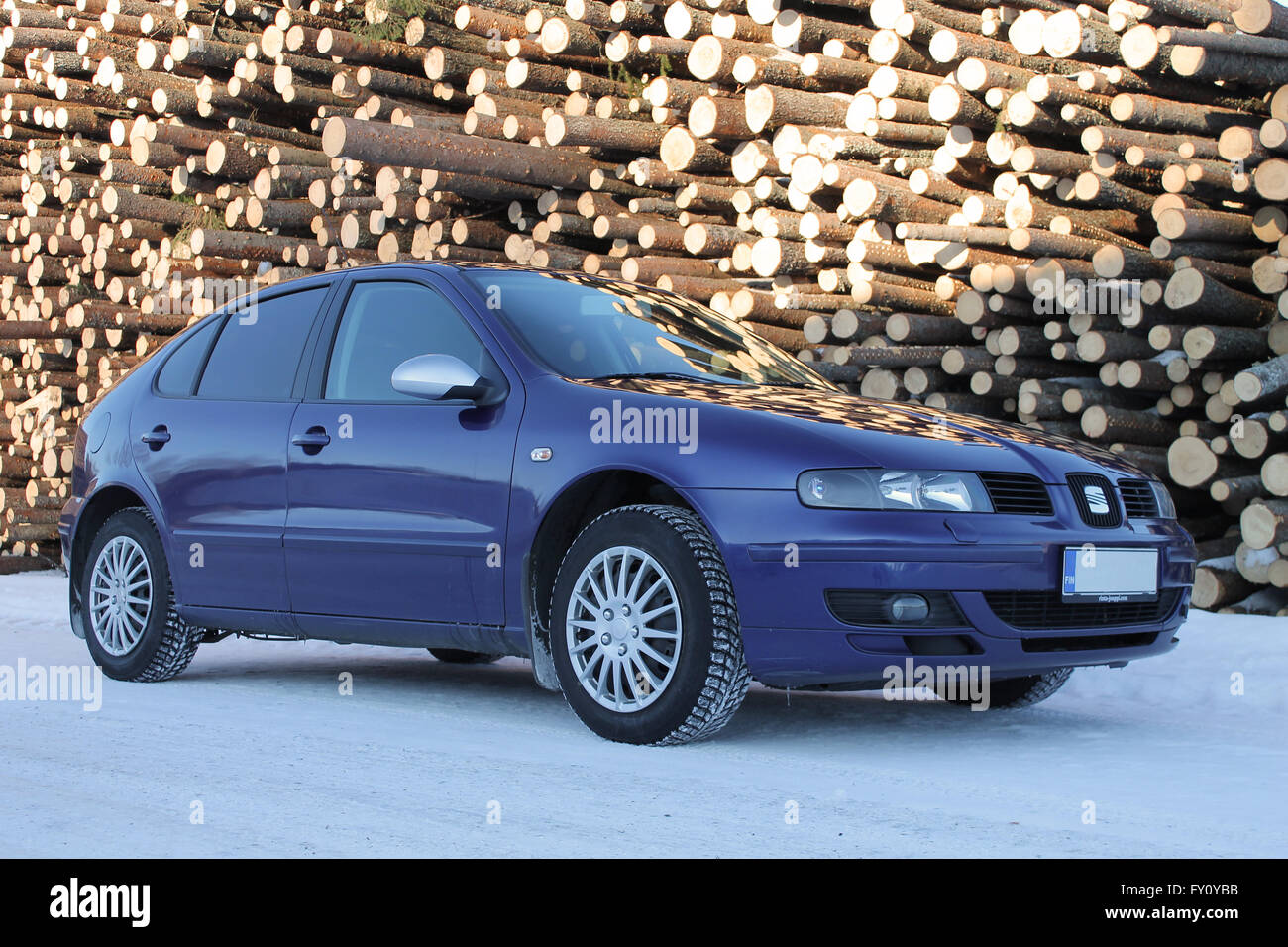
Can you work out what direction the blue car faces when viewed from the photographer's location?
facing the viewer and to the right of the viewer
